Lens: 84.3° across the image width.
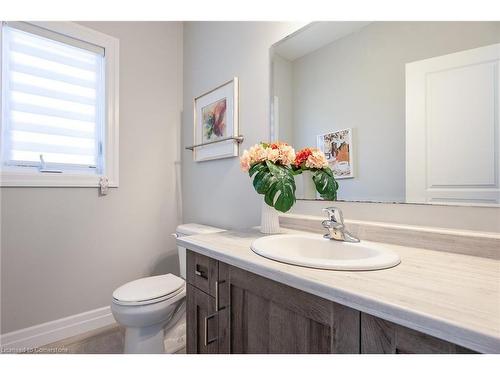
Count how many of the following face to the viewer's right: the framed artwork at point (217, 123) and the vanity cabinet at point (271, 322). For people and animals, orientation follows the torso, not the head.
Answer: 0

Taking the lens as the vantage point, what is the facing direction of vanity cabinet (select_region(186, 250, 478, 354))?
facing the viewer and to the left of the viewer

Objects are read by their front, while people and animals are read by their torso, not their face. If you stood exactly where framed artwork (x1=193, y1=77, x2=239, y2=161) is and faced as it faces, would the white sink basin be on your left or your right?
on your left

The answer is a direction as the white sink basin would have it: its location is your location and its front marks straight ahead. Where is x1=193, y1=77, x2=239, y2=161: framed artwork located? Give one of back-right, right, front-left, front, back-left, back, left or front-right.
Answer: right

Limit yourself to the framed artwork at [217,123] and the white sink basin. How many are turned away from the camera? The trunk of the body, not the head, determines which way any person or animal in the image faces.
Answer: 0

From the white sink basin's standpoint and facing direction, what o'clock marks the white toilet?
The white toilet is roughly at 2 o'clock from the white sink basin.

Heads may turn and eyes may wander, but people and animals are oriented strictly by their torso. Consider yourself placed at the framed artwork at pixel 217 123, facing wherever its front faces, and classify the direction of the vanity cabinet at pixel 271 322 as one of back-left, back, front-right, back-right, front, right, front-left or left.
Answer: front-left

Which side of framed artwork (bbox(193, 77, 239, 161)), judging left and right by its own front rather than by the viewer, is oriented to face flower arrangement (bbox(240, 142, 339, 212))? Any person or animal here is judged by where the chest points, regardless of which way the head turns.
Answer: left

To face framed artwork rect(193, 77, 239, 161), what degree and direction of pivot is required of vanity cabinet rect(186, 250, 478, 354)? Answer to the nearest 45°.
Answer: approximately 90° to its right
